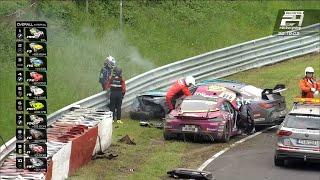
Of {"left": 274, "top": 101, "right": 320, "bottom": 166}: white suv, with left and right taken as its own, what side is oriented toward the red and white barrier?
left

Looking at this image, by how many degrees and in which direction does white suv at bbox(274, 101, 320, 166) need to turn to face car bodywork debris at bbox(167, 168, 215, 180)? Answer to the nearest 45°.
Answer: approximately 135° to its left

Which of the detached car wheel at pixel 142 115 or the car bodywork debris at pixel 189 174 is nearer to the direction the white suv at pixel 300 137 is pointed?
the detached car wheel

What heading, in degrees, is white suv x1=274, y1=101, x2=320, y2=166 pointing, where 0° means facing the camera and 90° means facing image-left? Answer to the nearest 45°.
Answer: approximately 180°

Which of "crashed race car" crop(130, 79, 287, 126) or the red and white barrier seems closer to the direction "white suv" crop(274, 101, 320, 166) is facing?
the crashed race car
